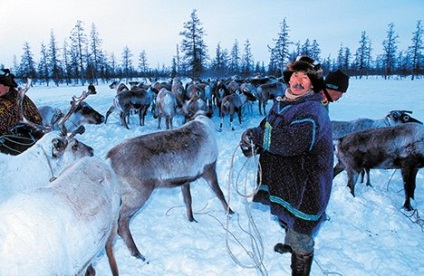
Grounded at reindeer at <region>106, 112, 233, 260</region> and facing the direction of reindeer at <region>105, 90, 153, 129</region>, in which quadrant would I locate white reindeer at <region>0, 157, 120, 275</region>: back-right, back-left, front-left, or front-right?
back-left

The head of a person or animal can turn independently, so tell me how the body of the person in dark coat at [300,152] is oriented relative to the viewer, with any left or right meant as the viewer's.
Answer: facing the viewer and to the left of the viewer

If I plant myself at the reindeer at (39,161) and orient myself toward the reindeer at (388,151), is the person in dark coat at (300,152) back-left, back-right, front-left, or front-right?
front-right

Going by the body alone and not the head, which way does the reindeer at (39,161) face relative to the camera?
to the viewer's right

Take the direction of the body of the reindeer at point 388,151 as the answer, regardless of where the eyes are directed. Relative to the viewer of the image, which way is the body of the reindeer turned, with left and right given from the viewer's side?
facing to the right of the viewer

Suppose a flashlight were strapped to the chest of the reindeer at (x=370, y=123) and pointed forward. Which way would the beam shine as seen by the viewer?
to the viewer's right

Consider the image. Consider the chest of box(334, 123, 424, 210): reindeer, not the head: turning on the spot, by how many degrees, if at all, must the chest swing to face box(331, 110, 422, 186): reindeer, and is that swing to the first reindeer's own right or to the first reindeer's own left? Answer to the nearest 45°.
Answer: approximately 90° to the first reindeer's own left

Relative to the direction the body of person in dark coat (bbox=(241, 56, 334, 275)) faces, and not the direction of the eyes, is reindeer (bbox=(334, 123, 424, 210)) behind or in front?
behind

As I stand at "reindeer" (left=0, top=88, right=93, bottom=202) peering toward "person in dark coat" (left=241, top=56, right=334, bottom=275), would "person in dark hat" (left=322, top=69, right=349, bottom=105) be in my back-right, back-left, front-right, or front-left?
front-left

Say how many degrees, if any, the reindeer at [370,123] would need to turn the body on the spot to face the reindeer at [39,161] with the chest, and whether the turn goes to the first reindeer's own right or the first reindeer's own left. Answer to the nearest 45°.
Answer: approximately 135° to the first reindeer's own right
